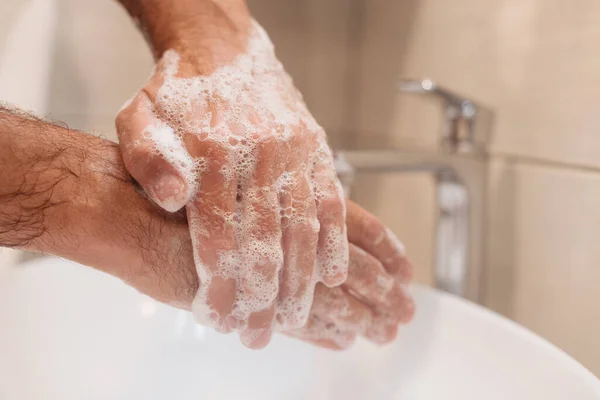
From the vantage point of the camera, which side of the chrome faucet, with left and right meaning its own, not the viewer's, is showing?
left
